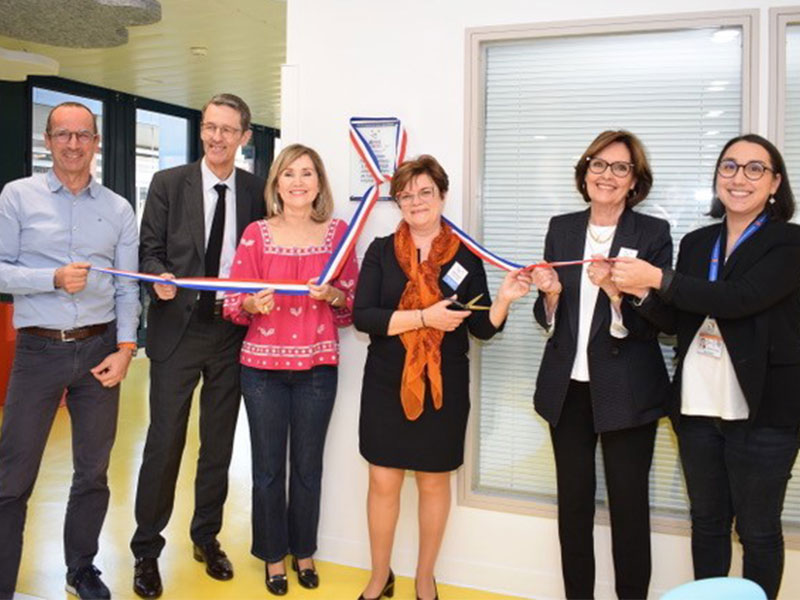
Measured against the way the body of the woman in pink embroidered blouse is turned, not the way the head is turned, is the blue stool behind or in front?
in front

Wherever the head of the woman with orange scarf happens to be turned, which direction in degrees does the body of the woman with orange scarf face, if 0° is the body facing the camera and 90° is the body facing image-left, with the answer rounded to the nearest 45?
approximately 0°

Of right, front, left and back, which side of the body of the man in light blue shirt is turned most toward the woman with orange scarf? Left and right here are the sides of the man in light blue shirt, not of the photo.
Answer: left

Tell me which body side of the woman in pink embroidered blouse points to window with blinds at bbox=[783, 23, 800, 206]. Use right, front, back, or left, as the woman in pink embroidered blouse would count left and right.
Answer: left

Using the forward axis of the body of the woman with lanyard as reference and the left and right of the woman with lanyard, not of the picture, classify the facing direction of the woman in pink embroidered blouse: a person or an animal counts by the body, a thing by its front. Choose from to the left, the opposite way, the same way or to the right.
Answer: to the left

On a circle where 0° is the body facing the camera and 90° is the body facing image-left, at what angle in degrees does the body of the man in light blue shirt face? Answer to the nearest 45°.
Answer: approximately 0°

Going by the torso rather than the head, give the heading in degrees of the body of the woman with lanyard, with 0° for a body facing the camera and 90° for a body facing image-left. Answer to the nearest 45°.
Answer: approximately 45°

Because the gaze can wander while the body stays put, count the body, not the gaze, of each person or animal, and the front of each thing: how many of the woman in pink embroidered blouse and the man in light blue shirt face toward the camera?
2

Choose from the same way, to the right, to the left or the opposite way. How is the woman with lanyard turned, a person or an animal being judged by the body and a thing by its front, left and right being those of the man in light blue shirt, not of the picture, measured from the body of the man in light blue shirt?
to the right
